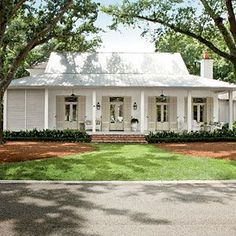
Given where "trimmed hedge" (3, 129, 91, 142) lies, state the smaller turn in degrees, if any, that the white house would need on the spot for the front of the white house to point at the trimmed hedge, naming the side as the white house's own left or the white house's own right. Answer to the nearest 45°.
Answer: approximately 45° to the white house's own right

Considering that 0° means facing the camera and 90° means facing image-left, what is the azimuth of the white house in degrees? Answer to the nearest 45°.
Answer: approximately 0°

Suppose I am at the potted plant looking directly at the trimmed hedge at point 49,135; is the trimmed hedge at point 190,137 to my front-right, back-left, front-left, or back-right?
back-left

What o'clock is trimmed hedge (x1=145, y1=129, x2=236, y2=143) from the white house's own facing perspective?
The trimmed hedge is roughly at 10 o'clock from the white house.
